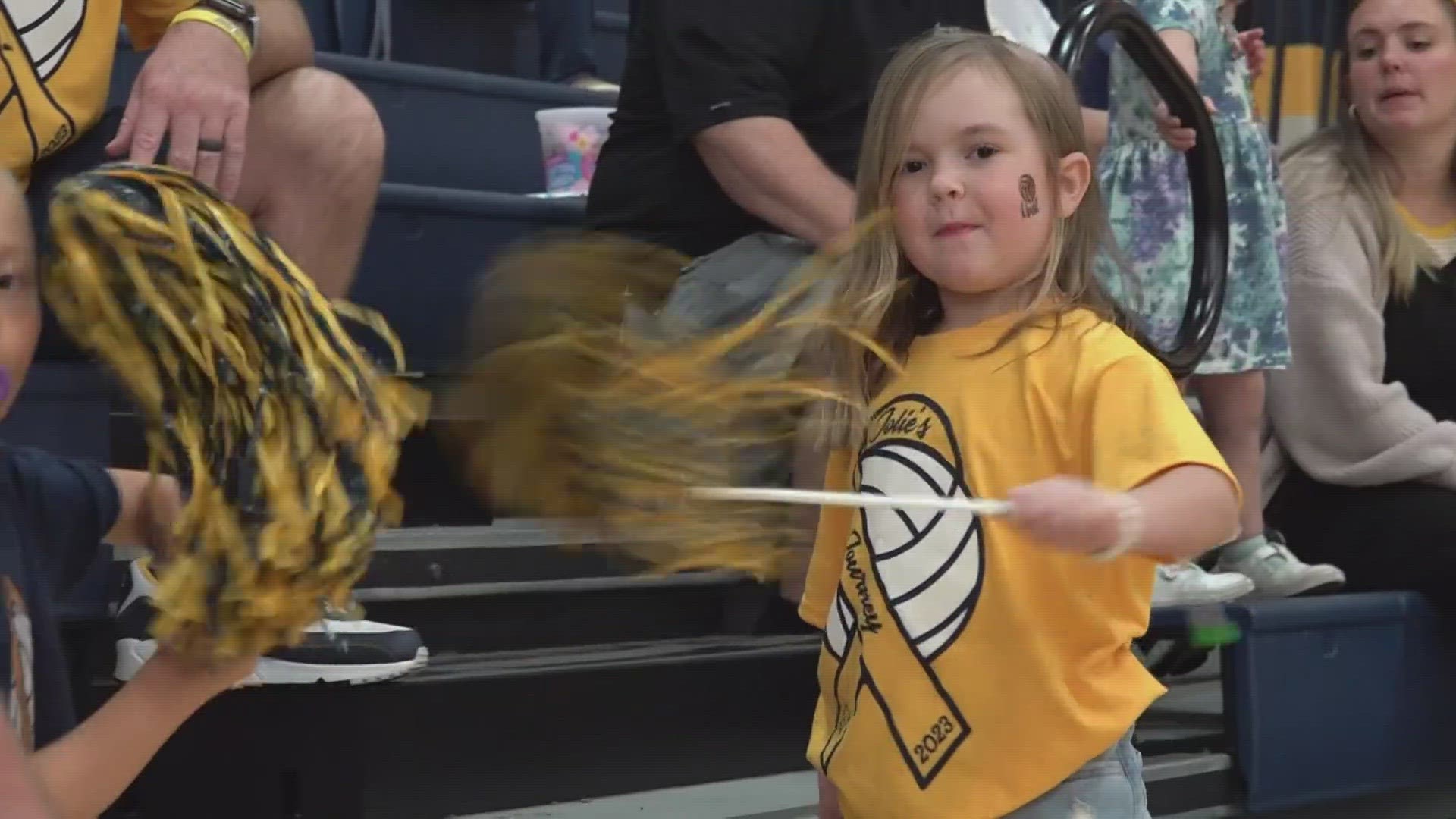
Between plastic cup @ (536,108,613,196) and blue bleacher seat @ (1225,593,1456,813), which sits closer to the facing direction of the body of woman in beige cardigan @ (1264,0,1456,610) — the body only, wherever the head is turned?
the blue bleacher seat

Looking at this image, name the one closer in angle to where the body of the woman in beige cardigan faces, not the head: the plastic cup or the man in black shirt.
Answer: the man in black shirt

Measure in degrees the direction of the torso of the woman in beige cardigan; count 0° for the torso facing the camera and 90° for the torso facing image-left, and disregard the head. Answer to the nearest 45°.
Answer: approximately 315°

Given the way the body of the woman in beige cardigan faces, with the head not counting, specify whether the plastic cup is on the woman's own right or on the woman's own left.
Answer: on the woman's own right

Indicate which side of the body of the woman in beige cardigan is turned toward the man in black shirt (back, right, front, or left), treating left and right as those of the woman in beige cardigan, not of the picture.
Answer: right

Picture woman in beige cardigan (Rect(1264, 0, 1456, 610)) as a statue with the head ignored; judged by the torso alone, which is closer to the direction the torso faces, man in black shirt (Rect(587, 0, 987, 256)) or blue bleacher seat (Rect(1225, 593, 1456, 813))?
the blue bleacher seat
